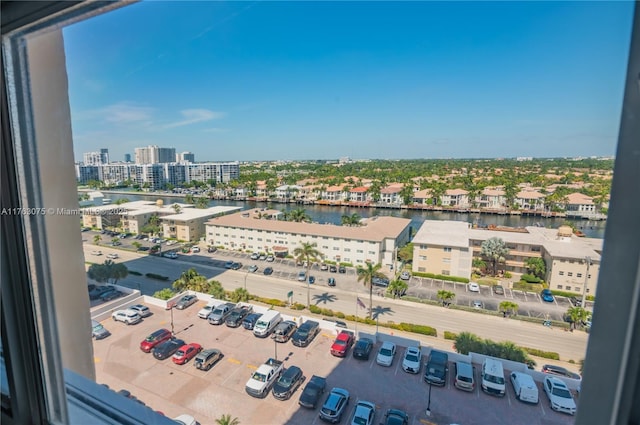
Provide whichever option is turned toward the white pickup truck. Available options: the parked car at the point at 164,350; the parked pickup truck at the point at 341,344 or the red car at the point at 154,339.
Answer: the parked pickup truck at the point at 341,344

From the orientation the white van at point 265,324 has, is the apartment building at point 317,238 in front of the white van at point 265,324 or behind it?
behind

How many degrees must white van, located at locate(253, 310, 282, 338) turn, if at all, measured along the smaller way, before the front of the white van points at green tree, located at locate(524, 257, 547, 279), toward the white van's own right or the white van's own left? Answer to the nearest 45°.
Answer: approximately 135° to the white van's own left
